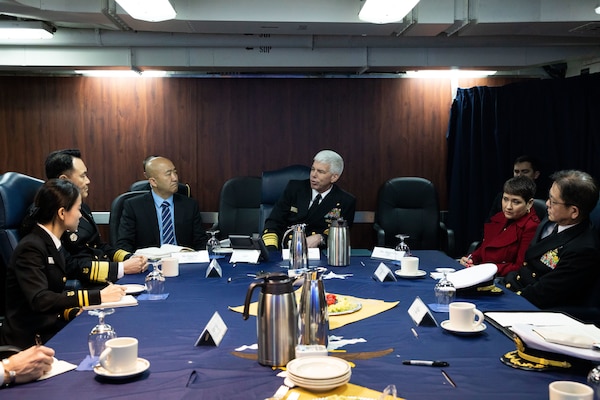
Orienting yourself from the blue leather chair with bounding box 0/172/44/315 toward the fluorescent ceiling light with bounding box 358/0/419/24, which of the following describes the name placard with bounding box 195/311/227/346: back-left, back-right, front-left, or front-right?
front-right

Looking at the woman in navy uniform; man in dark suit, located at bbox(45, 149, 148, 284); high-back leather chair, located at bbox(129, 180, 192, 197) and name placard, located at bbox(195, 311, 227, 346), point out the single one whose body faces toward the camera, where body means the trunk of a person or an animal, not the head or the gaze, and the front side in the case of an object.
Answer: the high-back leather chair

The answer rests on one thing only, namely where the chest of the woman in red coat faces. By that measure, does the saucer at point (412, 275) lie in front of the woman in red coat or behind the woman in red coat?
in front

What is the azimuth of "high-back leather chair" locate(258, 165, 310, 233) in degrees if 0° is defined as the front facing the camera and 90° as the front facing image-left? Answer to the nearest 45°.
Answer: approximately 0°

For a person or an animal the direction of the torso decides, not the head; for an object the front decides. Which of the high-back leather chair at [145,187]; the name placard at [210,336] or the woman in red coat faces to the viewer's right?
the name placard

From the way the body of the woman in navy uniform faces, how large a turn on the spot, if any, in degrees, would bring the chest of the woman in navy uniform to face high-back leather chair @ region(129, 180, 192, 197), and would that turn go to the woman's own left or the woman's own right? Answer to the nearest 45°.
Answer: approximately 90° to the woman's own left

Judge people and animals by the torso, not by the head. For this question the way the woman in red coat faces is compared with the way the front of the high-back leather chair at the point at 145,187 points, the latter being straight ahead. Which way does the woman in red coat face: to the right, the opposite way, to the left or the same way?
to the right

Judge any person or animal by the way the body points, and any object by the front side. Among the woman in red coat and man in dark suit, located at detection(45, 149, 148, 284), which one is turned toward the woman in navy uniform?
the woman in red coat

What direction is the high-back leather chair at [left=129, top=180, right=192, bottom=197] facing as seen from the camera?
toward the camera

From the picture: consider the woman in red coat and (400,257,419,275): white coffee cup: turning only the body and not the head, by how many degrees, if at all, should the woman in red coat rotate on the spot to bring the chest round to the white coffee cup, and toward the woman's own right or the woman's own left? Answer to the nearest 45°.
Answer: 0° — they already face it

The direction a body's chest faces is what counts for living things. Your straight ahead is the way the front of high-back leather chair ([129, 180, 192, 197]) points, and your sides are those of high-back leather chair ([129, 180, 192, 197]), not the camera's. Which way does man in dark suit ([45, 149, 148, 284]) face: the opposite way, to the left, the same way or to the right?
to the left

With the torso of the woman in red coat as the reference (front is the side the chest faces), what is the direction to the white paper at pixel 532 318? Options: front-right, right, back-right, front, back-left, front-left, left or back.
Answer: front-left

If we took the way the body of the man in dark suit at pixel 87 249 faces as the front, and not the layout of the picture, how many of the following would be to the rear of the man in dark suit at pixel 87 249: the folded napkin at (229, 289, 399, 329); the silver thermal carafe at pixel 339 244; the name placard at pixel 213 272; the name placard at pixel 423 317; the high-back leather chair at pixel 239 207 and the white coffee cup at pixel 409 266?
0

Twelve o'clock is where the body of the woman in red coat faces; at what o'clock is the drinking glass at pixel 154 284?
The drinking glass is roughly at 12 o'clock from the woman in red coat.

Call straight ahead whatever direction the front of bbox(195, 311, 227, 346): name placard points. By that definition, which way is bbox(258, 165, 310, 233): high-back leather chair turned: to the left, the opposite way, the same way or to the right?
to the right

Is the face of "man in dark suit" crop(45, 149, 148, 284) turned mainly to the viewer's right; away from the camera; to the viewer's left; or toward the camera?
to the viewer's right

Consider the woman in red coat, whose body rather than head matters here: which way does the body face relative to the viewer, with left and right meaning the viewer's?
facing the viewer and to the left of the viewer

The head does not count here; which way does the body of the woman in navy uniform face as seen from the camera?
to the viewer's right

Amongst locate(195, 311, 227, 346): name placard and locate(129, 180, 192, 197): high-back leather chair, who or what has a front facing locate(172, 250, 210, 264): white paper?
the high-back leather chair

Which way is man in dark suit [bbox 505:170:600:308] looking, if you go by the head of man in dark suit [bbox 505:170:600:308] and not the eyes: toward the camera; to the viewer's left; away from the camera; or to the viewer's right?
to the viewer's left

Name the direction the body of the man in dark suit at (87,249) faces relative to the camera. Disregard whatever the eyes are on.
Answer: to the viewer's right

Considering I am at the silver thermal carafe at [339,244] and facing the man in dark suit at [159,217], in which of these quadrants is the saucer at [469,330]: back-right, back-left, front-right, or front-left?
back-left

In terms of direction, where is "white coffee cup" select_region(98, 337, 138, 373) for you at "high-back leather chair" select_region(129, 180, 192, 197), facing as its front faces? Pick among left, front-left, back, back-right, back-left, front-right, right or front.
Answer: front
